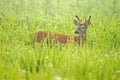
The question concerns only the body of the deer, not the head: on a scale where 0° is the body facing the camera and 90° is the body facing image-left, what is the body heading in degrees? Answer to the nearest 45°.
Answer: approximately 270°
